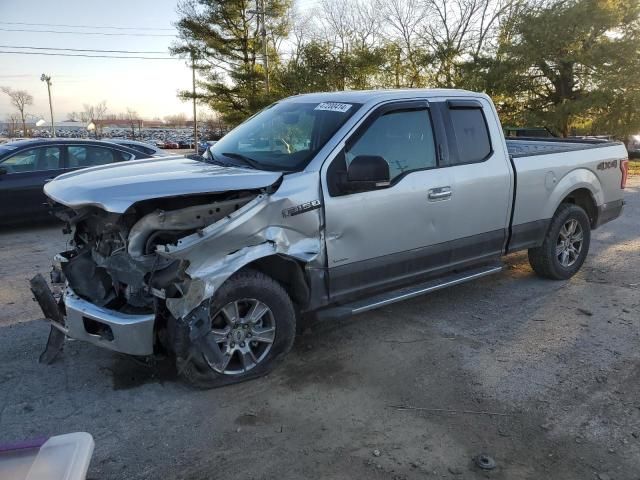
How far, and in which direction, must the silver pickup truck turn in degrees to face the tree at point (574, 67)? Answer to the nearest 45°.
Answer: approximately 180°

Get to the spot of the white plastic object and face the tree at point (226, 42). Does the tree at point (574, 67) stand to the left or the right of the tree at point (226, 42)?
right

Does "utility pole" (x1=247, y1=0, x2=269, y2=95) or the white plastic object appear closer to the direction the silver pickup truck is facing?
the white plastic object

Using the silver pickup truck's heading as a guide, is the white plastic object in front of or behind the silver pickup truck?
in front

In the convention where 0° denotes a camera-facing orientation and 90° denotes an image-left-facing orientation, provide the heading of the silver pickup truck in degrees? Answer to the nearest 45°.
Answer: approximately 45°

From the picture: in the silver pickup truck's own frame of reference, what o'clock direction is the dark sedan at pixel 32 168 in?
The dark sedan is roughly at 3 o'clock from the silver pickup truck.

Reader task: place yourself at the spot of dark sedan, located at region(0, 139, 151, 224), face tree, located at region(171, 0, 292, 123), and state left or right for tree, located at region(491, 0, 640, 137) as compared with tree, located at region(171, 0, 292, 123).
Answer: right

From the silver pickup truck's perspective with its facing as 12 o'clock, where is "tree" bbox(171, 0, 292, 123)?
The tree is roughly at 4 o'clock from the silver pickup truck.

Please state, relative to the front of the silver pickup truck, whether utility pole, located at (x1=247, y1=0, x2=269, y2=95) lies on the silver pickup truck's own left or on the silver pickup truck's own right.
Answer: on the silver pickup truck's own right
